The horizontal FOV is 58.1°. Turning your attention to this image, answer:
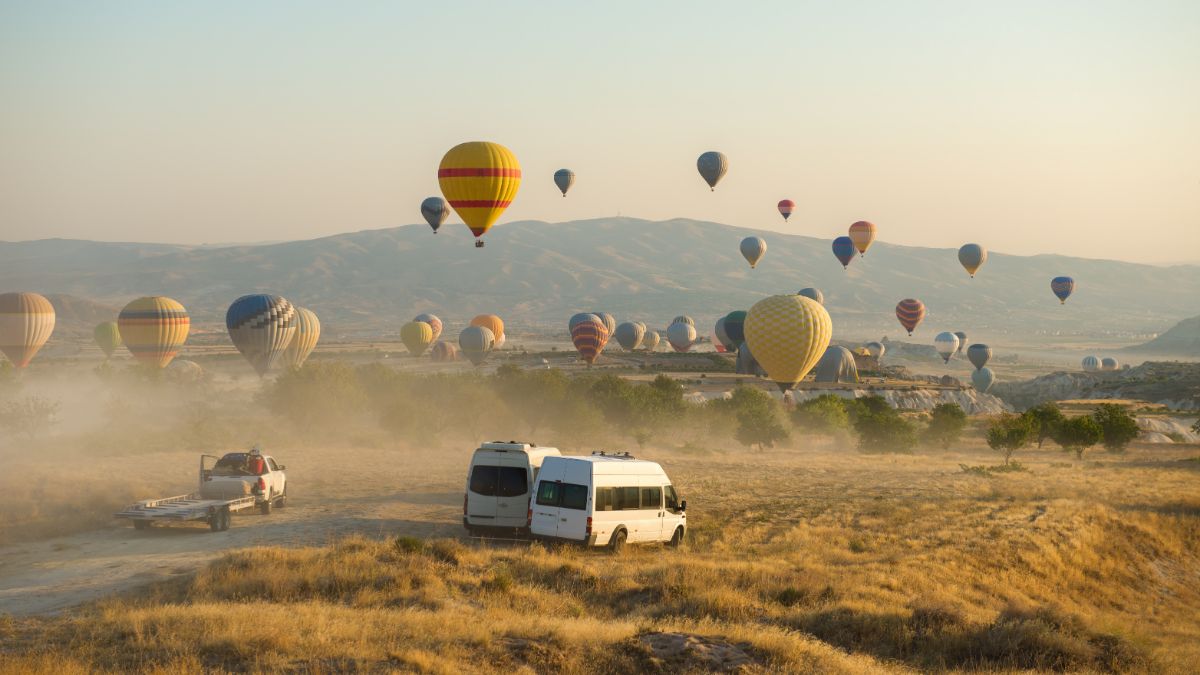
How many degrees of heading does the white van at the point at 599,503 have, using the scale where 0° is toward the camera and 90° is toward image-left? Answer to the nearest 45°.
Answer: approximately 225°

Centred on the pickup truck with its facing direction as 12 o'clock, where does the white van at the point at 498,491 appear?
The white van is roughly at 3 o'clock from the pickup truck.

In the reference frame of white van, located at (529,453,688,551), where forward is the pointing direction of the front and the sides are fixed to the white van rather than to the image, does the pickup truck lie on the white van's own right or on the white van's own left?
on the white van's own left

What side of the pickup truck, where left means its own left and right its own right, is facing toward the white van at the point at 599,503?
right

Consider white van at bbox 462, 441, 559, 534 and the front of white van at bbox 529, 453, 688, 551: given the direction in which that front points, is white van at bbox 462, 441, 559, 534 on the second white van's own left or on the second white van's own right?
on the second white van's own left

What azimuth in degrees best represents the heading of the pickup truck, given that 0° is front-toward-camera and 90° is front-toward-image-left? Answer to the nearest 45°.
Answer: approximately 225°
